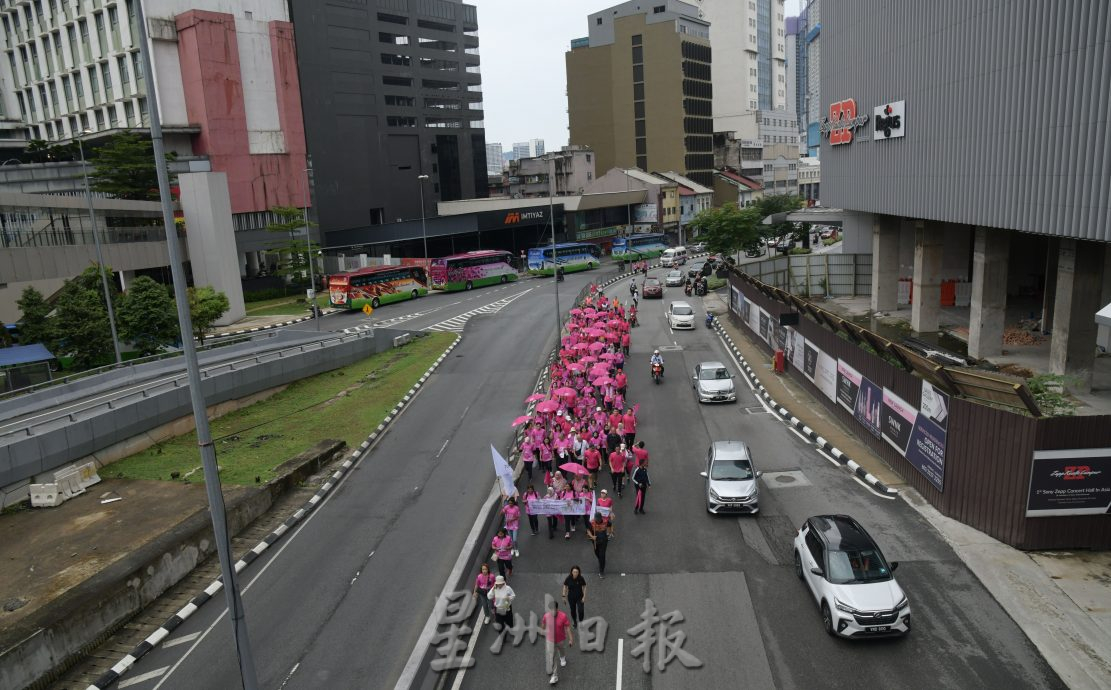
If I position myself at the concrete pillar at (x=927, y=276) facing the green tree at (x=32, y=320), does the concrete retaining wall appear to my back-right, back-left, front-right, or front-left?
front-left

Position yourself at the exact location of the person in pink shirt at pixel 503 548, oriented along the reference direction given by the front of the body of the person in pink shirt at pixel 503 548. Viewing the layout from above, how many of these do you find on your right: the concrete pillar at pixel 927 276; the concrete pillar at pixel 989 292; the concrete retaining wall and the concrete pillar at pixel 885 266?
1

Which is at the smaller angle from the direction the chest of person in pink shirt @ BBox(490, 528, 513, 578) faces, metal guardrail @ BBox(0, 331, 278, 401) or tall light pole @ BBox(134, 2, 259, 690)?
the tall light pole

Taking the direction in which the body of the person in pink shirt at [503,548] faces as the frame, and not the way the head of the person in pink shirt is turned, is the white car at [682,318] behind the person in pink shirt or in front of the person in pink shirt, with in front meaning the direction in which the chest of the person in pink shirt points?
behind

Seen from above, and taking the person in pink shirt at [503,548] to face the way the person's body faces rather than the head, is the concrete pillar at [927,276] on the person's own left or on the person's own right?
on the person's own left

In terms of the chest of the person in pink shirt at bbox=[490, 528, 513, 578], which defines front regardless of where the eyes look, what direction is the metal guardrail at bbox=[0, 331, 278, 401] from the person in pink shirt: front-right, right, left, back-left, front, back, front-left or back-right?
back-right

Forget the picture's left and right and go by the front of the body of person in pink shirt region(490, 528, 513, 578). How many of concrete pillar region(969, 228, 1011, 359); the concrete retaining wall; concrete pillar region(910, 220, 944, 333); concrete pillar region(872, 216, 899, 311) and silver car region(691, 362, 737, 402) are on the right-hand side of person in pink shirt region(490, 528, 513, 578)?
1

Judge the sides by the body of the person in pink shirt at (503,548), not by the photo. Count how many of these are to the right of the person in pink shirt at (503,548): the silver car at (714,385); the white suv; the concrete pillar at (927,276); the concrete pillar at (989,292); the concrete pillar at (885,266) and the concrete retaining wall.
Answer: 1

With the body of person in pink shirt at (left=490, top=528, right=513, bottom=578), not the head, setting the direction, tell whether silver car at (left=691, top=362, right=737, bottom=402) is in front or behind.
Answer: behind

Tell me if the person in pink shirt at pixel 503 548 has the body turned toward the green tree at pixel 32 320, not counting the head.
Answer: no

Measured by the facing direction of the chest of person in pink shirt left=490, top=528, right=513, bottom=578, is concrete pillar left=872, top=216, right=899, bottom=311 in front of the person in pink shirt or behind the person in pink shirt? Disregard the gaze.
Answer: behind

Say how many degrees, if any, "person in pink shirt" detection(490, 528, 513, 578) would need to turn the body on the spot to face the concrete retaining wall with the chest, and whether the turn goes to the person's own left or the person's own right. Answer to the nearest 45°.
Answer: approximately 90° to the person's own right

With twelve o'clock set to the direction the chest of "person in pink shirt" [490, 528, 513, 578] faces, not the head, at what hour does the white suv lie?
The white suv is roughly at 10 o'clock from the person in pink shirt.

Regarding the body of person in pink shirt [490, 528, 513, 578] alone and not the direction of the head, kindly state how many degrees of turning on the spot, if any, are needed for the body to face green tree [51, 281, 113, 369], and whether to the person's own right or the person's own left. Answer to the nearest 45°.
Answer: approximately 135° to the person's own right

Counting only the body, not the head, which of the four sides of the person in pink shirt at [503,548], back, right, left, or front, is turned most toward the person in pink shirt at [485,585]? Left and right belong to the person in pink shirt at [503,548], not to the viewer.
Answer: front

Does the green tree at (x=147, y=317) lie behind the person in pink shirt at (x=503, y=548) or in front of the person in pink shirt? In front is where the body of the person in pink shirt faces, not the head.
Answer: behind

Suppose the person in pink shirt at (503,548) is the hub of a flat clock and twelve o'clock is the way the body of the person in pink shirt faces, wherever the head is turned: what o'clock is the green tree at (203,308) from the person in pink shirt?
The green tree is roughly at 5 o'clock from the person in pink shirt.

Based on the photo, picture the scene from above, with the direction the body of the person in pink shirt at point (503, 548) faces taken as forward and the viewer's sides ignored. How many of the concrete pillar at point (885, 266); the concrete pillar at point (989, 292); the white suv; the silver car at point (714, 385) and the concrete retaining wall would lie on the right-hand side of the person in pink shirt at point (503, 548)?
1

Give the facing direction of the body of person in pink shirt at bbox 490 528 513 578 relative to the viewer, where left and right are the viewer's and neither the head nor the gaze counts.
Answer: facing the viewer

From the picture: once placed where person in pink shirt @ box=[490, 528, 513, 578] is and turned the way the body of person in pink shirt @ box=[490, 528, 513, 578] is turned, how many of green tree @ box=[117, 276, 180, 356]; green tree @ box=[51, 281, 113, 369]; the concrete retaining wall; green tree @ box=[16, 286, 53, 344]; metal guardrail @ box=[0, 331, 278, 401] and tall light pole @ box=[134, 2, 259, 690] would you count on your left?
0

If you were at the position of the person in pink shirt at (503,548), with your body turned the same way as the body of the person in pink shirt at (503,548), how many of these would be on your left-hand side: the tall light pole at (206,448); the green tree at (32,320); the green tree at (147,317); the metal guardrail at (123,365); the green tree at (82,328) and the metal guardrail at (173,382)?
0
